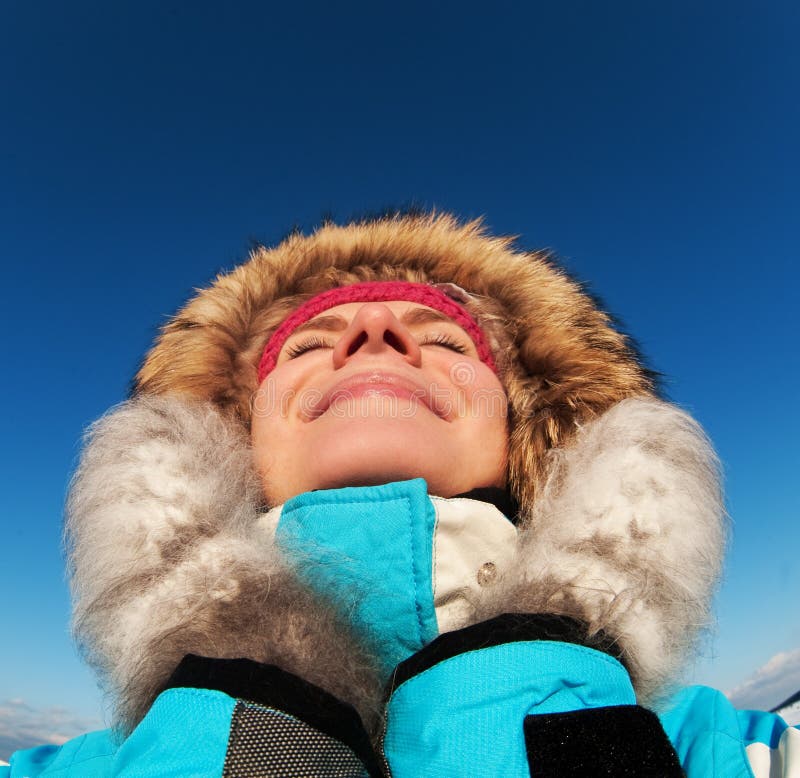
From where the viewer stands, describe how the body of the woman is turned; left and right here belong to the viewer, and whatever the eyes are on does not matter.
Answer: facing the viewer

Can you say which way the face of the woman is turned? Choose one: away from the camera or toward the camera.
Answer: toward the camera
